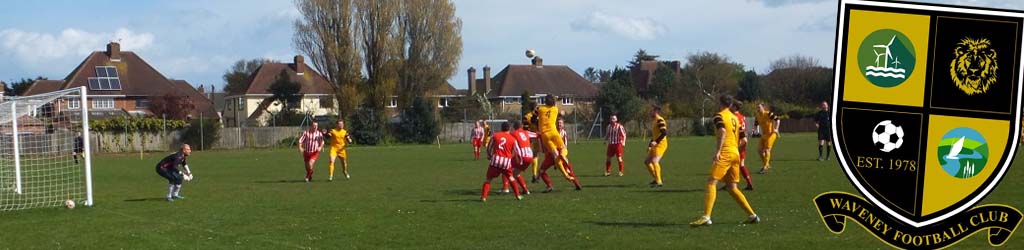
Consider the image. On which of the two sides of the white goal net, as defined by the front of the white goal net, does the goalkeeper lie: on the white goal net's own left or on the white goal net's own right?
on the white goal net's own right

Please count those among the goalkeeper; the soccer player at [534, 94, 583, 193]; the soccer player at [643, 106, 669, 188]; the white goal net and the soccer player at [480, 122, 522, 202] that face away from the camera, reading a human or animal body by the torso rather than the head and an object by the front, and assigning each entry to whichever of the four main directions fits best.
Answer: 2

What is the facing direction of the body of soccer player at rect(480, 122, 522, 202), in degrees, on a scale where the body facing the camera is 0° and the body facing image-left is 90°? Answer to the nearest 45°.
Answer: approximately 180°

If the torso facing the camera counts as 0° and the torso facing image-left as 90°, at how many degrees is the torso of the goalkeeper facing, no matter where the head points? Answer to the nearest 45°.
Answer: approximately 270°

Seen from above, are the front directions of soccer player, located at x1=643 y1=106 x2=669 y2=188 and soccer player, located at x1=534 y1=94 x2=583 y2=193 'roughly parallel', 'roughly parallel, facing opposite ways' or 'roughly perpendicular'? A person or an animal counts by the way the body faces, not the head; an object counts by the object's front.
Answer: roughly perpendicular

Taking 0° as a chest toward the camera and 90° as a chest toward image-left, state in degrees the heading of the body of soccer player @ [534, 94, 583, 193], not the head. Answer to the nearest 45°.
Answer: approximately 180°

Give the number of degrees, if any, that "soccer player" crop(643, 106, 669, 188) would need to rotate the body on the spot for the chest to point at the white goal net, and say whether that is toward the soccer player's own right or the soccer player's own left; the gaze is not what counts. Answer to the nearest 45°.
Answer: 0° — they already face it

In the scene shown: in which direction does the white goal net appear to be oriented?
to the viewer's right

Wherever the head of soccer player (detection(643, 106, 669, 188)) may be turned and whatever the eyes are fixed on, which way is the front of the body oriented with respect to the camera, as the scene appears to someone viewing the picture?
to the viewer's left
